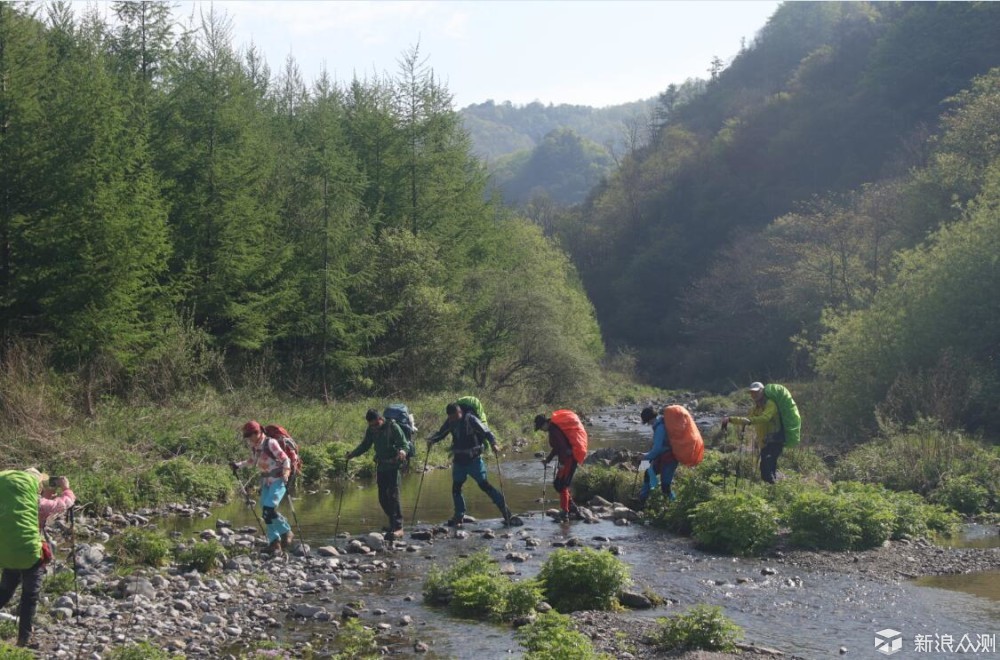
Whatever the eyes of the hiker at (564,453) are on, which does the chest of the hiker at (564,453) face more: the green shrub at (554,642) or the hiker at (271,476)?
the hiker

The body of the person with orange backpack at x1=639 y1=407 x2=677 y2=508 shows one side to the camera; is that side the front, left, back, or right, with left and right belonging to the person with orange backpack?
left

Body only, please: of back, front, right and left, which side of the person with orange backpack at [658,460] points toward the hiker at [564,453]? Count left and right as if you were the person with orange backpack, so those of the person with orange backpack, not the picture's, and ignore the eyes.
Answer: front

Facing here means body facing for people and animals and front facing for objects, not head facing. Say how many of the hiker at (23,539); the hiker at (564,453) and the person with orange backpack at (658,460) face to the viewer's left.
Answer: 2

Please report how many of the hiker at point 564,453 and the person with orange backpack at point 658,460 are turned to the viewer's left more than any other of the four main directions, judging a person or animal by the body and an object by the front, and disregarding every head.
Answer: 2

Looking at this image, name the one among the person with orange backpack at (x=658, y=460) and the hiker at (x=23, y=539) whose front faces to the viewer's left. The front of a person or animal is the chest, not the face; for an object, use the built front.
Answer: the person with orange backpack

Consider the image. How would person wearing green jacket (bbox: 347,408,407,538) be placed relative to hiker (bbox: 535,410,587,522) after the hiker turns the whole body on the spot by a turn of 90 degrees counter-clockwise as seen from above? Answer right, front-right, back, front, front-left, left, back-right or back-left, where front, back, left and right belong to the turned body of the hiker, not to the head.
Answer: front-right

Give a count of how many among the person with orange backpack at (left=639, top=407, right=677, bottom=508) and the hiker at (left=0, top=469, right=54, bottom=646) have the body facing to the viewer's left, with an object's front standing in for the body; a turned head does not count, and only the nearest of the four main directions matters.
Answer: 1

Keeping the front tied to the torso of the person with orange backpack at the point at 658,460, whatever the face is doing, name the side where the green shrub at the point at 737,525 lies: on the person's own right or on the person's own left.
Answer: on the person's own left

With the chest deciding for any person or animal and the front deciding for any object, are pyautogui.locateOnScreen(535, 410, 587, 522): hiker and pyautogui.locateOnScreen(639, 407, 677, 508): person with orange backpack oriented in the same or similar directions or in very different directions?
same or similar directions

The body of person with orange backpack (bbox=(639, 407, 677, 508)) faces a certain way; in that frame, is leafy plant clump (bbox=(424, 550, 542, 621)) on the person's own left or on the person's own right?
on the person's own left

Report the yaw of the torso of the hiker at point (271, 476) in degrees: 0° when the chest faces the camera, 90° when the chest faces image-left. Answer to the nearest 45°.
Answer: approximately 45°

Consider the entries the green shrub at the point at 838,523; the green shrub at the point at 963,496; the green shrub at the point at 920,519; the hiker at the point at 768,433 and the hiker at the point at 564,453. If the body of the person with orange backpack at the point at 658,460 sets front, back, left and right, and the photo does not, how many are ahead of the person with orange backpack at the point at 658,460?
1

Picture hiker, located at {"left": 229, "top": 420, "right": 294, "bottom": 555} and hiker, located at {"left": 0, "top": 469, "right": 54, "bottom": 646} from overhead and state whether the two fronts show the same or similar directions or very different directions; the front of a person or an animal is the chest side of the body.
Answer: very different directions

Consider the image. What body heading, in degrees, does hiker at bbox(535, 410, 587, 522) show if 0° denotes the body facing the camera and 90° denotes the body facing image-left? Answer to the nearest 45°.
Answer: approximately 90°

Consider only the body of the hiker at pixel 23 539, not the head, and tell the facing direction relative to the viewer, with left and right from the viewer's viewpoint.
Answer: facing away from the viewer and to the right of the viewer
